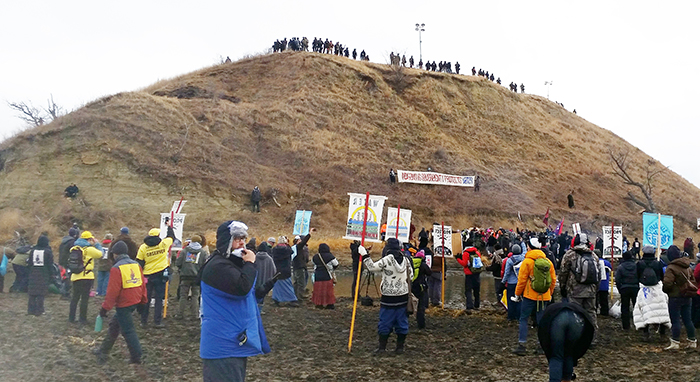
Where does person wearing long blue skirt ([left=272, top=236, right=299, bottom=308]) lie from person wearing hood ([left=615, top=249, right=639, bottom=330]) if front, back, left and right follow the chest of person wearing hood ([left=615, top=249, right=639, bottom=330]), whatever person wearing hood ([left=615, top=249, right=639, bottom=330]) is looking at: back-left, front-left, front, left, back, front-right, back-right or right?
left

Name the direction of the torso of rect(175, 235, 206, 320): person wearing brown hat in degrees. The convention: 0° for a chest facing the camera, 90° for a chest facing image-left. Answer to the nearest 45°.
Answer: approximately 180°

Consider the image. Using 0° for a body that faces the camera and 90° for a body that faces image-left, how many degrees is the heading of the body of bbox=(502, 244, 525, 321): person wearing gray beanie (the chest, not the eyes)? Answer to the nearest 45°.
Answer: approximately 135°

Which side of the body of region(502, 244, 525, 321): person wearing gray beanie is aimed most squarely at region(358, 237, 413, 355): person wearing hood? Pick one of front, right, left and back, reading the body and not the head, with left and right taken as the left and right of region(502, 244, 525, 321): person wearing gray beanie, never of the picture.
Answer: left

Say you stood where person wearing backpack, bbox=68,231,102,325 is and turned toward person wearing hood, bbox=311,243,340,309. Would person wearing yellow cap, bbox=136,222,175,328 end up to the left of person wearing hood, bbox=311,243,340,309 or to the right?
right

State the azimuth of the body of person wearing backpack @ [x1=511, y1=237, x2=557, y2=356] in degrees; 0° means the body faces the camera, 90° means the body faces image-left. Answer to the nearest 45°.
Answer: approximately 135°
